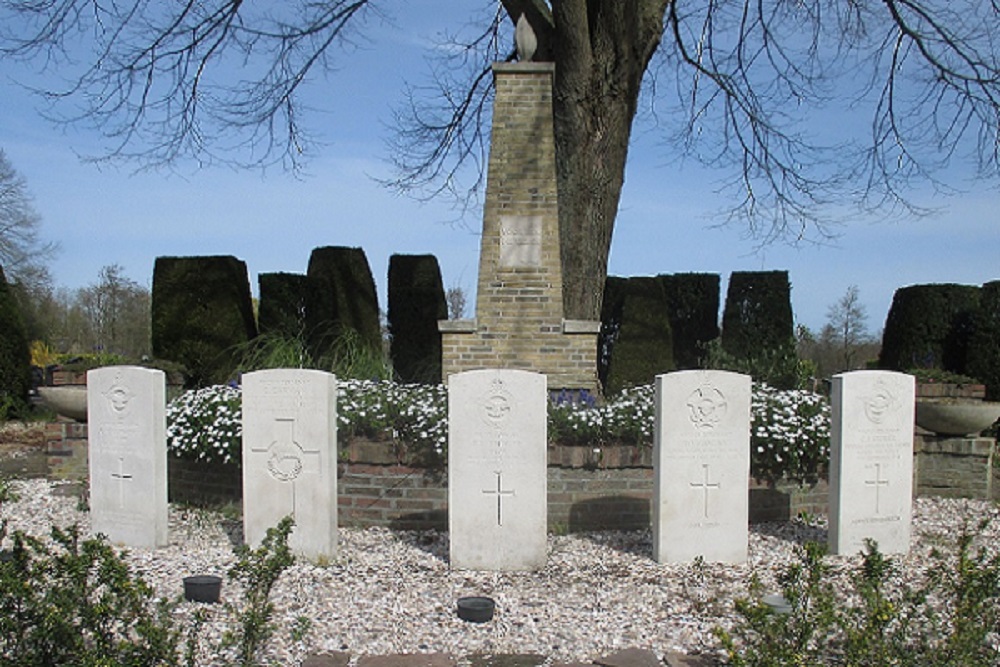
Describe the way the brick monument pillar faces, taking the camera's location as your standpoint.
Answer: facing the viewer

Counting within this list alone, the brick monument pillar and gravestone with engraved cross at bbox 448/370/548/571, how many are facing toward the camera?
2

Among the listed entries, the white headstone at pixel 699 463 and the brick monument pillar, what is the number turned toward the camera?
2

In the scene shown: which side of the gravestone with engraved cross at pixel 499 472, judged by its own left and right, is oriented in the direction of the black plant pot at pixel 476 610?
front

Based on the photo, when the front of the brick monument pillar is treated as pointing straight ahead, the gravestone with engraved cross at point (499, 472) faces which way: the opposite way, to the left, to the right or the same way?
the same way

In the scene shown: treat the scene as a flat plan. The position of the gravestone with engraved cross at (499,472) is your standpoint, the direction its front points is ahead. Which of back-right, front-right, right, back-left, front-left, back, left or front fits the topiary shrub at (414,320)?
back

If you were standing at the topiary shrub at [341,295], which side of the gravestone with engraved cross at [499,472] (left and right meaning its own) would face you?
back

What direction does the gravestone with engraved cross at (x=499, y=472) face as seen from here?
toward the camera

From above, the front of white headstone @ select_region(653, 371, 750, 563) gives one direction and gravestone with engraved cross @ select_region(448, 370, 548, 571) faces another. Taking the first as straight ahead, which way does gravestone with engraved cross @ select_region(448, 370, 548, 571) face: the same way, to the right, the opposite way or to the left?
the same way

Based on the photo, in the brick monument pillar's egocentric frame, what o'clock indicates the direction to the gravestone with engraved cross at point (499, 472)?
The gravestone with engraved cross is roughly at 12 o'clock from the brick monument pillar.
